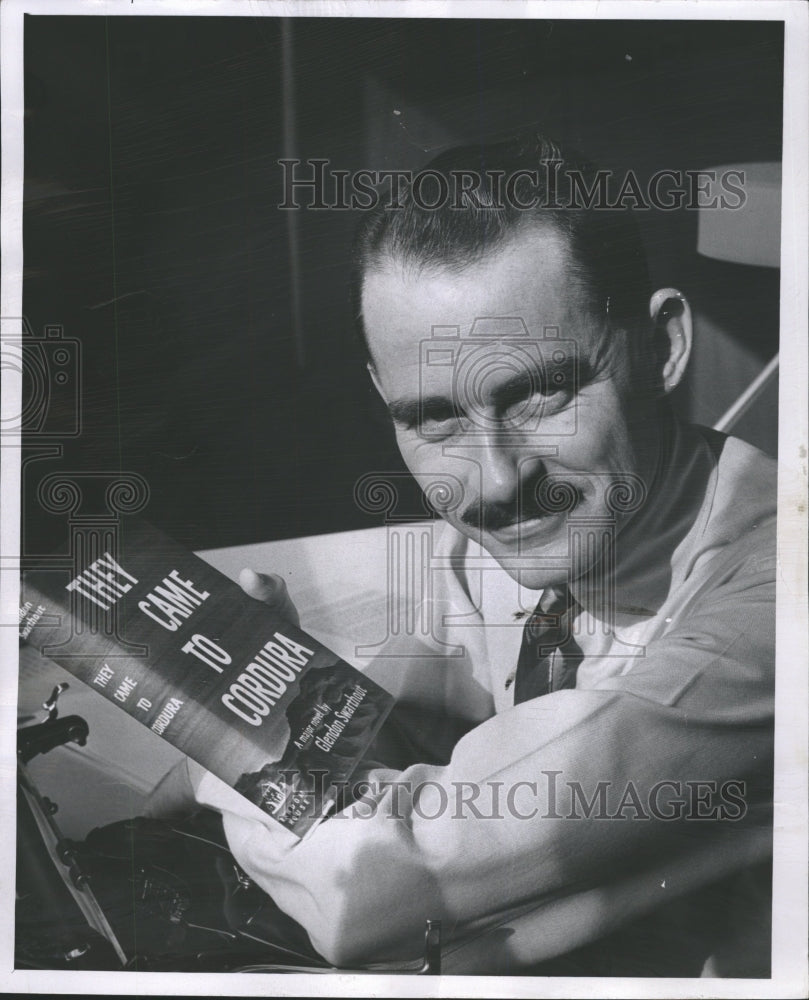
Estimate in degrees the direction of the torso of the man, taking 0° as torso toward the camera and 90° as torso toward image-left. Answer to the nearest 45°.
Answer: approximately 45°
